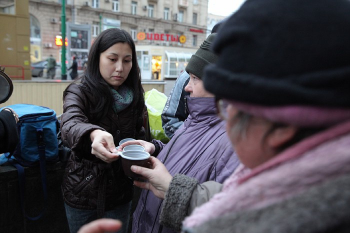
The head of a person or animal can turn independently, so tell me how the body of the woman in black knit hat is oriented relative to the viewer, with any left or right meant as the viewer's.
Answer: facing away from the viewer and to the left of the viewer

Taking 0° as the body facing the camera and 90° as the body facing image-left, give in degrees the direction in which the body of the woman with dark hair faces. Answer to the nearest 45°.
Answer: approximately 315°

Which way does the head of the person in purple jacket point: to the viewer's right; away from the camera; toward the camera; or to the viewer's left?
to the viewer's left

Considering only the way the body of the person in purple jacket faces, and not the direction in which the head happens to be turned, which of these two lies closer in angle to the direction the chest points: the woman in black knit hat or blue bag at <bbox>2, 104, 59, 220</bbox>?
the blue bag

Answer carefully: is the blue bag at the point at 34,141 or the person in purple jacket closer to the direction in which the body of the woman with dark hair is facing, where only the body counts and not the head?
the person in purple jacket

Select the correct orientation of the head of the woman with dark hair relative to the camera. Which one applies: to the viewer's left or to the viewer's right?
to the viewer's right

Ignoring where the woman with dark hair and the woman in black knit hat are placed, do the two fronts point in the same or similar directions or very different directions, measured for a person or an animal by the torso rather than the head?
very different directions

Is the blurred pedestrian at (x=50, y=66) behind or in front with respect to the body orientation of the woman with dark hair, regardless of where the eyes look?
behind

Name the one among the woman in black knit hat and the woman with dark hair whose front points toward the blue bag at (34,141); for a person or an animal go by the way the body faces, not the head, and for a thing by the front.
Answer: the woman in black knit hat

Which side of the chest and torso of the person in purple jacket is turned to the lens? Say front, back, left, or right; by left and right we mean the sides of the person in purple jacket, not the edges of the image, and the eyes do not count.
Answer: left

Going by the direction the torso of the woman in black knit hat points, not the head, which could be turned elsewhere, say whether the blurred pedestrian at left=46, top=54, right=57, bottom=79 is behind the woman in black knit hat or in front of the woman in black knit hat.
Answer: in front

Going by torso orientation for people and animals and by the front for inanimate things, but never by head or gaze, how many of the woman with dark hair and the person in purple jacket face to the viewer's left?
1

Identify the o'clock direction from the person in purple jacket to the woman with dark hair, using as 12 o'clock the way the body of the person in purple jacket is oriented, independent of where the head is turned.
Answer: The woman with dark hair is roughly at 1 o'clock from the person in purple jacket.
